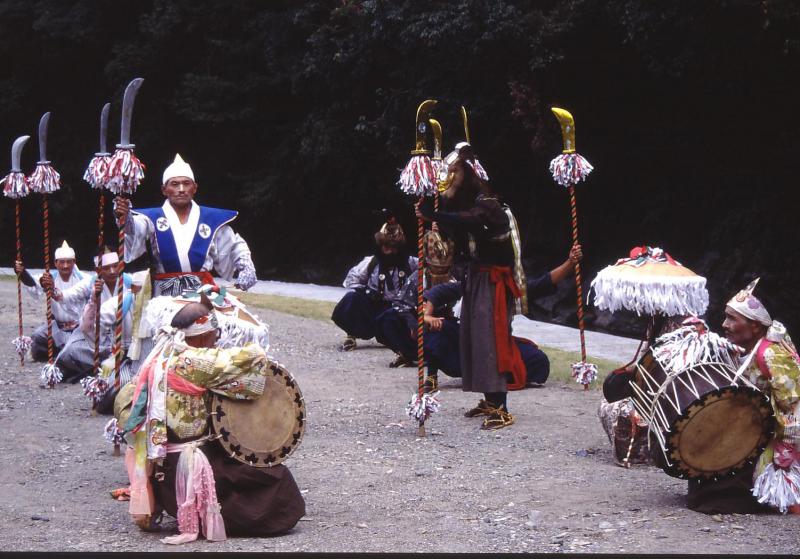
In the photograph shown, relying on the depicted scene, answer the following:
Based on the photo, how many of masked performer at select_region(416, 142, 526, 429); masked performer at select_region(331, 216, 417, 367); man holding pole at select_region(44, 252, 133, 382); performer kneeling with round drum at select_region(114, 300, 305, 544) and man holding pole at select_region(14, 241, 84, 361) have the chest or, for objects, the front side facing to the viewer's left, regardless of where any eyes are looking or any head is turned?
1

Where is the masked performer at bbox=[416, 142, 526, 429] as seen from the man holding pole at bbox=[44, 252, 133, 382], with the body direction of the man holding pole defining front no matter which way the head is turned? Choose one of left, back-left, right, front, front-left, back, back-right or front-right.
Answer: front-left

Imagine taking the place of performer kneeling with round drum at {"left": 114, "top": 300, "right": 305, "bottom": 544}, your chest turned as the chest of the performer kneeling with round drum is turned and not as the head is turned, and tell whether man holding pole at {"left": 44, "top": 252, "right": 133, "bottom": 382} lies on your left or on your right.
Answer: on your left

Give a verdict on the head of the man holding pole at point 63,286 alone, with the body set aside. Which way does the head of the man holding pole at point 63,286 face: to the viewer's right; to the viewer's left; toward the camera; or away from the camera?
toward the camera

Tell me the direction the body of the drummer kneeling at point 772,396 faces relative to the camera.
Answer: to the viewer's left

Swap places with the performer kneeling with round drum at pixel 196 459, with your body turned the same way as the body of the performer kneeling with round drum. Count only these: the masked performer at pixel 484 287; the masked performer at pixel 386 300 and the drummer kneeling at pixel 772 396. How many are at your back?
0

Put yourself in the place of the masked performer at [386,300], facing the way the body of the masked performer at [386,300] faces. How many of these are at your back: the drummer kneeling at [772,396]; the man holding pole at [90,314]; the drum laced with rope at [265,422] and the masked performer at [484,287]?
0

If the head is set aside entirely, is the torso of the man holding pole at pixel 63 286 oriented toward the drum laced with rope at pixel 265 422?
yes

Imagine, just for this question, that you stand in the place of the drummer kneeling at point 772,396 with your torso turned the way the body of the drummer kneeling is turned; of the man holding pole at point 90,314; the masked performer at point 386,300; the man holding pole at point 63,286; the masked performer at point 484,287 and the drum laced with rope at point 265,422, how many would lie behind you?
0

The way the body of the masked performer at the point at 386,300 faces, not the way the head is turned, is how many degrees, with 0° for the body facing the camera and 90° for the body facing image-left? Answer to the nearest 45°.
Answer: approximately 0°

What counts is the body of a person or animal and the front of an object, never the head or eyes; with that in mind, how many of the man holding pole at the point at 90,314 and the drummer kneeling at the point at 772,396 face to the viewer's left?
1

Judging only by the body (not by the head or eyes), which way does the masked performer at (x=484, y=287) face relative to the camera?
to the viewer's left

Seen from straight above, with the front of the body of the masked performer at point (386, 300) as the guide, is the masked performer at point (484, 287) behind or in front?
in front
